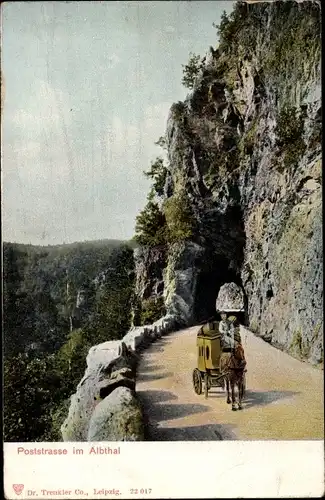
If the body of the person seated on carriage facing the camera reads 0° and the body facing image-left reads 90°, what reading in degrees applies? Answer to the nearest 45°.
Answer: approximately 315°
